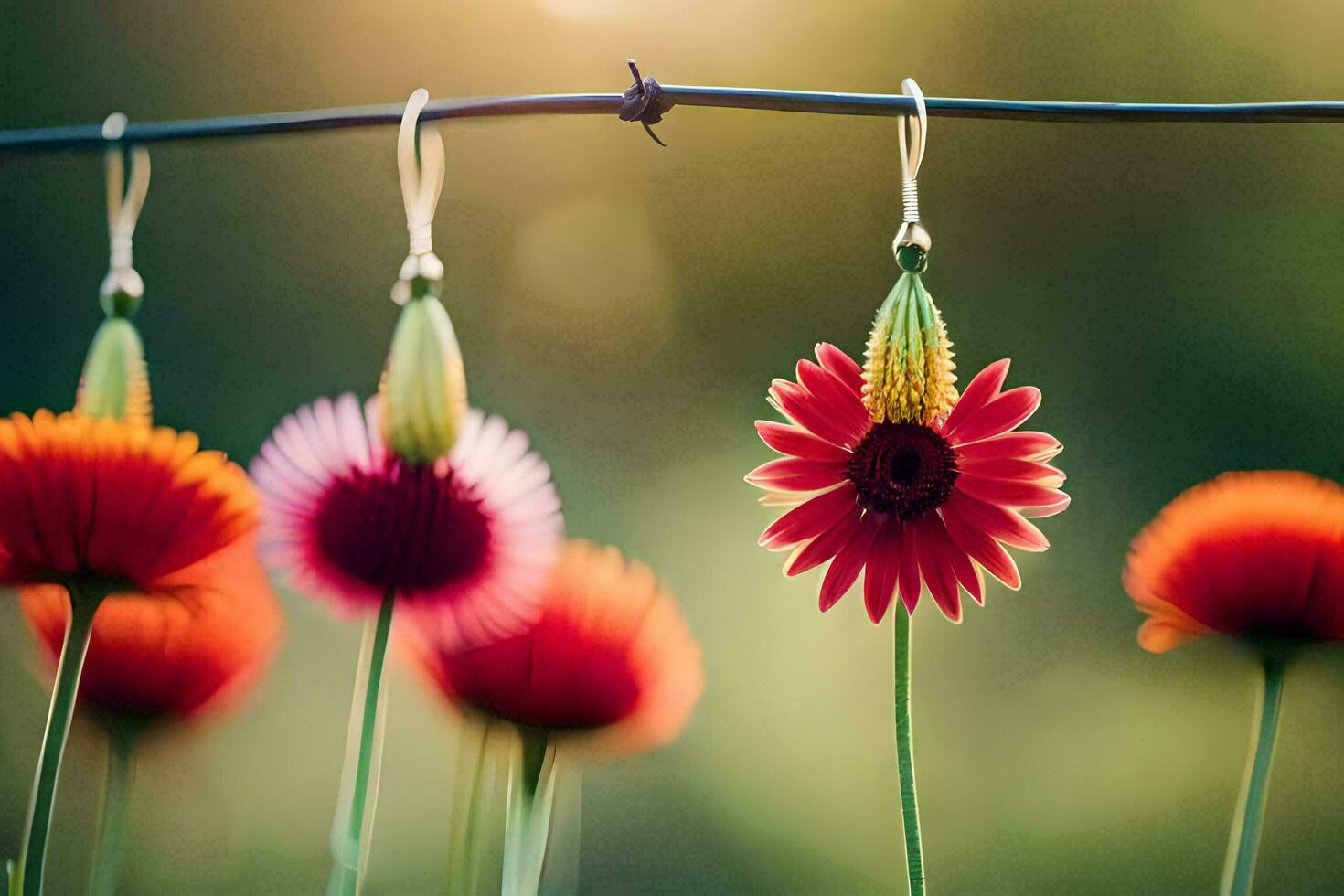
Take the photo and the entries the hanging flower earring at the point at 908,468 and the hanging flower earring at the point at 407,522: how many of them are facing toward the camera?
2

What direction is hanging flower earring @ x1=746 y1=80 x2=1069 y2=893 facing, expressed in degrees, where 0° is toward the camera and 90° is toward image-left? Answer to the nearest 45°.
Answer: approximately 0°
